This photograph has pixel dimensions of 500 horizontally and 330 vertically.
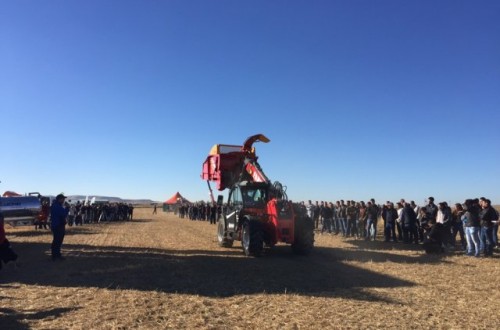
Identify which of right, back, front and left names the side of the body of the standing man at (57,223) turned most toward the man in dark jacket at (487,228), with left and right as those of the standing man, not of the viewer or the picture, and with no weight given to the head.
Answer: front

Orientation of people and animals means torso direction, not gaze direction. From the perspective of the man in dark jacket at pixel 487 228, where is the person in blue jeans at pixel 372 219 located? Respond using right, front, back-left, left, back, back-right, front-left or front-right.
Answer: front-right

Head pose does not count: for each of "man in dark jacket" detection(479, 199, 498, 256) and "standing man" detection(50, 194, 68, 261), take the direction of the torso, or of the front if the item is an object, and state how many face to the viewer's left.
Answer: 1

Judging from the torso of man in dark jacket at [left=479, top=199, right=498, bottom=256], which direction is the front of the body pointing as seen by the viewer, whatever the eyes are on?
to the viewer's left

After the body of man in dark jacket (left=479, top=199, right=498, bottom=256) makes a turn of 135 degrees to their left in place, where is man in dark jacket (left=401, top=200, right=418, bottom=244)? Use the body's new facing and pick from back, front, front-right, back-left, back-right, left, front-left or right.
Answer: back

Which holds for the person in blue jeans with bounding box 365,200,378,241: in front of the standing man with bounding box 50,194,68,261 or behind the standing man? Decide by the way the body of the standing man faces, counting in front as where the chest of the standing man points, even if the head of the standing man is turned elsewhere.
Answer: in front

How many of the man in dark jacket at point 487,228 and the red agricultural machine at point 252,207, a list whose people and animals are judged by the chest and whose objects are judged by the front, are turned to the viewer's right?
0

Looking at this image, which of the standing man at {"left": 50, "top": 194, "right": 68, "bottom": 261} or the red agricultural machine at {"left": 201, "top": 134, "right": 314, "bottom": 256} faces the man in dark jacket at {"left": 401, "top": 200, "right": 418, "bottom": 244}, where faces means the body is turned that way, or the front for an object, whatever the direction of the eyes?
the standing man

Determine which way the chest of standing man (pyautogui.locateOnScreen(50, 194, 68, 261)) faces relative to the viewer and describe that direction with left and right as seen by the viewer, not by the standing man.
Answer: facing to the right of the viewer

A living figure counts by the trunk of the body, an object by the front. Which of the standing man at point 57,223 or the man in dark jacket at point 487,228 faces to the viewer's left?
the man in dark jacket

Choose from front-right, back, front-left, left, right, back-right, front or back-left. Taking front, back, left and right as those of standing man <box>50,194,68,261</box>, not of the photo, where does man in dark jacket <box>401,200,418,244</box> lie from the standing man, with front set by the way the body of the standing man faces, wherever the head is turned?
front
